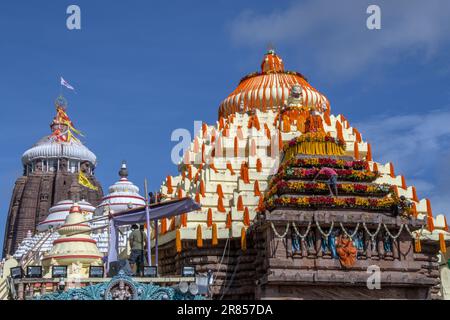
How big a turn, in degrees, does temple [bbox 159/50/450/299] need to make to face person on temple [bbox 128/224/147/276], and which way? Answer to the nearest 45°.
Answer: approximately 135° to its right

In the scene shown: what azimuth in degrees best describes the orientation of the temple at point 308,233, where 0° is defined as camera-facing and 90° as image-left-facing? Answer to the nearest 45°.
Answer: approximately 315°
